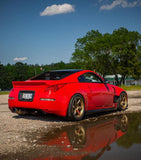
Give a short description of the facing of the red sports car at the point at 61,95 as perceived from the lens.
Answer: facing away from the viewer and to the right of the viewer
